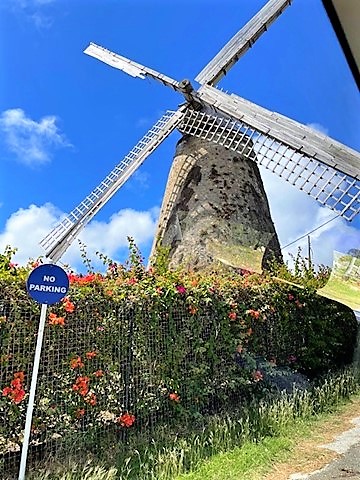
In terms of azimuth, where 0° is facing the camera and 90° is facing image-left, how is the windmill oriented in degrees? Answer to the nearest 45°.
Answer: approximately 45°

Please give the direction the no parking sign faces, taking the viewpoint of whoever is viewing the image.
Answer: facing the viewer

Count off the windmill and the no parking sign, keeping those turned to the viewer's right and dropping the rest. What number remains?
0

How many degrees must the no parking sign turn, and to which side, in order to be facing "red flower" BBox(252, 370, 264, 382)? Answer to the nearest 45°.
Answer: approximately 135° to its left
